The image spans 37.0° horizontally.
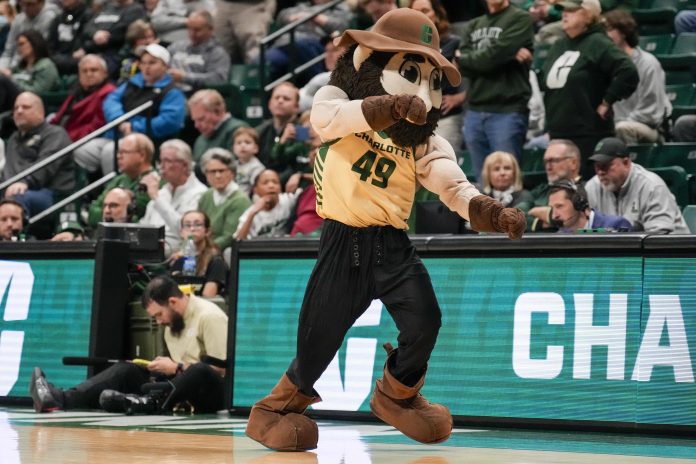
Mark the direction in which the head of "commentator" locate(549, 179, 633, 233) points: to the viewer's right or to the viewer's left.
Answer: to the viewer's left

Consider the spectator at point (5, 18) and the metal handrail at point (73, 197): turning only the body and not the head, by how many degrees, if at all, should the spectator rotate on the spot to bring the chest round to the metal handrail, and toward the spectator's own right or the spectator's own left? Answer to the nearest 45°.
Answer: approximately 45° to the spectator's own left

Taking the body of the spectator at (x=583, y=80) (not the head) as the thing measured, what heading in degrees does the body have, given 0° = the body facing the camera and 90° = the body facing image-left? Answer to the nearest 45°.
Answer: approximately 45°

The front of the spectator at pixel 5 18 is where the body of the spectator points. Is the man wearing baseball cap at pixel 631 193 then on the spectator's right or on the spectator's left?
on the spectator's left

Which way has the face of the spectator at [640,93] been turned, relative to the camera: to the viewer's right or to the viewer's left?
to the viewer's left

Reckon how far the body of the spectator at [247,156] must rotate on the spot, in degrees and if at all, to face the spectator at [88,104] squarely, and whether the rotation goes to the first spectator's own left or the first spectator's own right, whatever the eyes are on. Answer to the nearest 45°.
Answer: approximately 90° to the first spectator's own right

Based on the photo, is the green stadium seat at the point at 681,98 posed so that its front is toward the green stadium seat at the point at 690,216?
yes

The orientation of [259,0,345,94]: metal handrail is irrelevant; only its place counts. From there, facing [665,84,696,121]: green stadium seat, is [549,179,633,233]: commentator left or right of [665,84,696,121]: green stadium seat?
right

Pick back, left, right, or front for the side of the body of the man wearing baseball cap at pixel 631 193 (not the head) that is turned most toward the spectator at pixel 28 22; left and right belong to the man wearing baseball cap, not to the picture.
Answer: right

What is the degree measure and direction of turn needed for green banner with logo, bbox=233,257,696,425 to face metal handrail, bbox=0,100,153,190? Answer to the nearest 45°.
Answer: approximately 135° to its right

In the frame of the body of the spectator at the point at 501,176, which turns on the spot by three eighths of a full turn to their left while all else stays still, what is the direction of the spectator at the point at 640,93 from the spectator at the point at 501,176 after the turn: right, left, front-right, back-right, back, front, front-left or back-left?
front

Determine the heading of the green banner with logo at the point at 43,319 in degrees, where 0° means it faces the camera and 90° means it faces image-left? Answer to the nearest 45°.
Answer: approximately 0°

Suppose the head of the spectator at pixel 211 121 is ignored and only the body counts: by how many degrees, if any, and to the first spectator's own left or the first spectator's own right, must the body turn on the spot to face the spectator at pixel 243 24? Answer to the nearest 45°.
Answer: approximately 135° to the first spectator's own right
